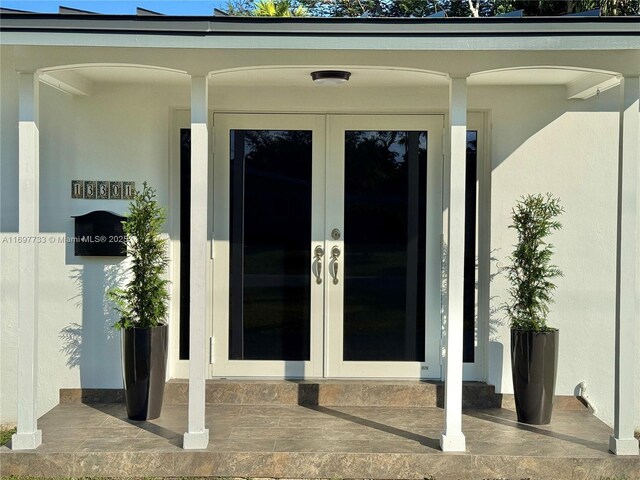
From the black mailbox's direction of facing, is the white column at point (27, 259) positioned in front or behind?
in front

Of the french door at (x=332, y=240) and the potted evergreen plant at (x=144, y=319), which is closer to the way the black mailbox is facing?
the potted evergreen plant

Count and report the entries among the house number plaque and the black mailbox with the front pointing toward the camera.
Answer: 2

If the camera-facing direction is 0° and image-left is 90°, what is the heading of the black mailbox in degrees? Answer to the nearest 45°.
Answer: approximately 0°

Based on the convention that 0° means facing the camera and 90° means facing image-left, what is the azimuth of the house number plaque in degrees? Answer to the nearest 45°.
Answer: approximately 0°

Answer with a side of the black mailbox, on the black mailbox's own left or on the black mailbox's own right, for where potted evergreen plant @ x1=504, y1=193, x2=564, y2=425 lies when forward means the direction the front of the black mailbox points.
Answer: on the black mailbox's own left

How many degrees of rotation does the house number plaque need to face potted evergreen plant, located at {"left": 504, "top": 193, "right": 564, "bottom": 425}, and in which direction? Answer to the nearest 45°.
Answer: approximately 45° to its left

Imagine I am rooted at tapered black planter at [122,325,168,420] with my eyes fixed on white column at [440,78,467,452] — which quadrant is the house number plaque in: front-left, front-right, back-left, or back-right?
back-left

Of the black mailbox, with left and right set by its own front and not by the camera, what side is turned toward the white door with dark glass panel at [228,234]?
left

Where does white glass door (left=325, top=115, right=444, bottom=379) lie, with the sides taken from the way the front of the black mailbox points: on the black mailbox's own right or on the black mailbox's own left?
on the black mailbox's own left

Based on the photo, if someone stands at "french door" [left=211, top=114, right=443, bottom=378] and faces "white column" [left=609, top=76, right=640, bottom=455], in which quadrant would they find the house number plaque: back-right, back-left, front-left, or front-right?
back-right
